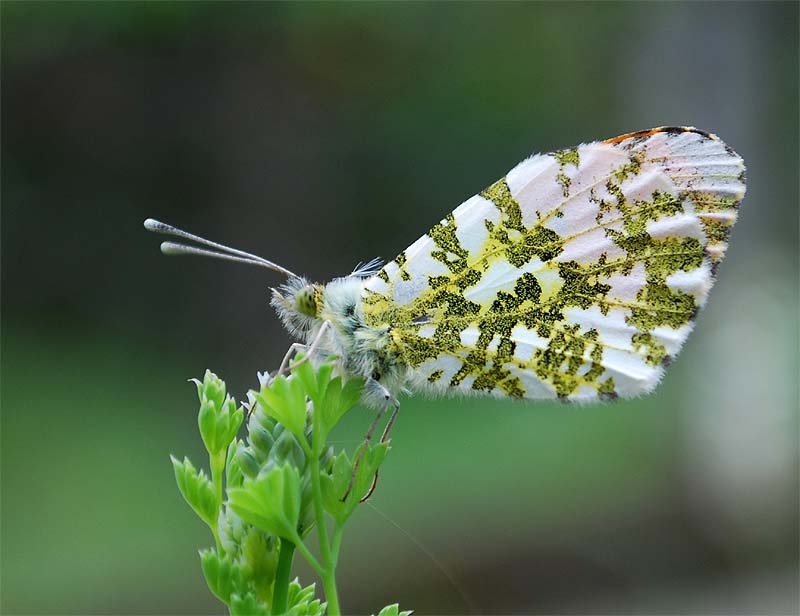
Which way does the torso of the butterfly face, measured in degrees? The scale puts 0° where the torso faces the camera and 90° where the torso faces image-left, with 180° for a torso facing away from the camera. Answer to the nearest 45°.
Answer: approximately 90°
